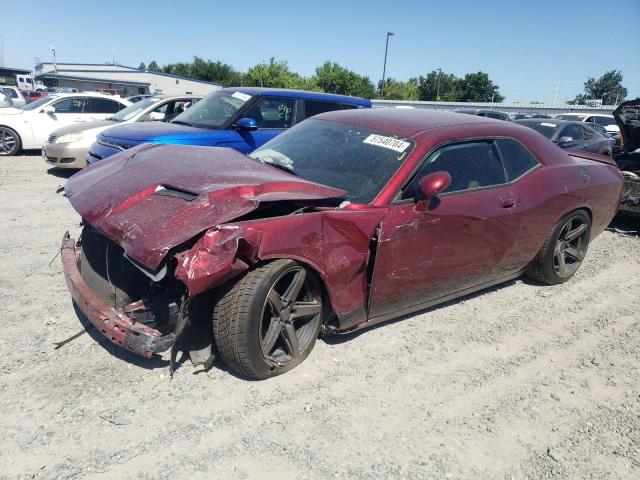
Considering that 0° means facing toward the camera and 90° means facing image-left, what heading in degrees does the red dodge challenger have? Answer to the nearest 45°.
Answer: approximately 45°

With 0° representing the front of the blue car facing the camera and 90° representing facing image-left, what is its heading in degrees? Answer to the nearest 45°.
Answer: approximately 45°

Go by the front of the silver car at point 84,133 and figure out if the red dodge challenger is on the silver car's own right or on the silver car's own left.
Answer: on the silver car's own left

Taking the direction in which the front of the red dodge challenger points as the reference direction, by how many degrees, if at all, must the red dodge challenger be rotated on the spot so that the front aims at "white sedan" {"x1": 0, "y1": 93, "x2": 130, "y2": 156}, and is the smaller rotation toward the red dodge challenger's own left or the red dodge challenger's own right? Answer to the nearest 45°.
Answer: approximately 90° to the red dodge challenger's own right

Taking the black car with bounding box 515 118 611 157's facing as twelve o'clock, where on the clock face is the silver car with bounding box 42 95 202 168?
The silver car is roughly at 12 o'clock from the black car.

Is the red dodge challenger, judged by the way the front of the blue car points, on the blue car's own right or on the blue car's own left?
on the blue car's own left

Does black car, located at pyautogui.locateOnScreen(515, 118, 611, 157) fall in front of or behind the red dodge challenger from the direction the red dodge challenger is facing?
behind

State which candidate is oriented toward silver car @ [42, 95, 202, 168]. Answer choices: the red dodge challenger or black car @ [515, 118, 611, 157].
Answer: the black car
